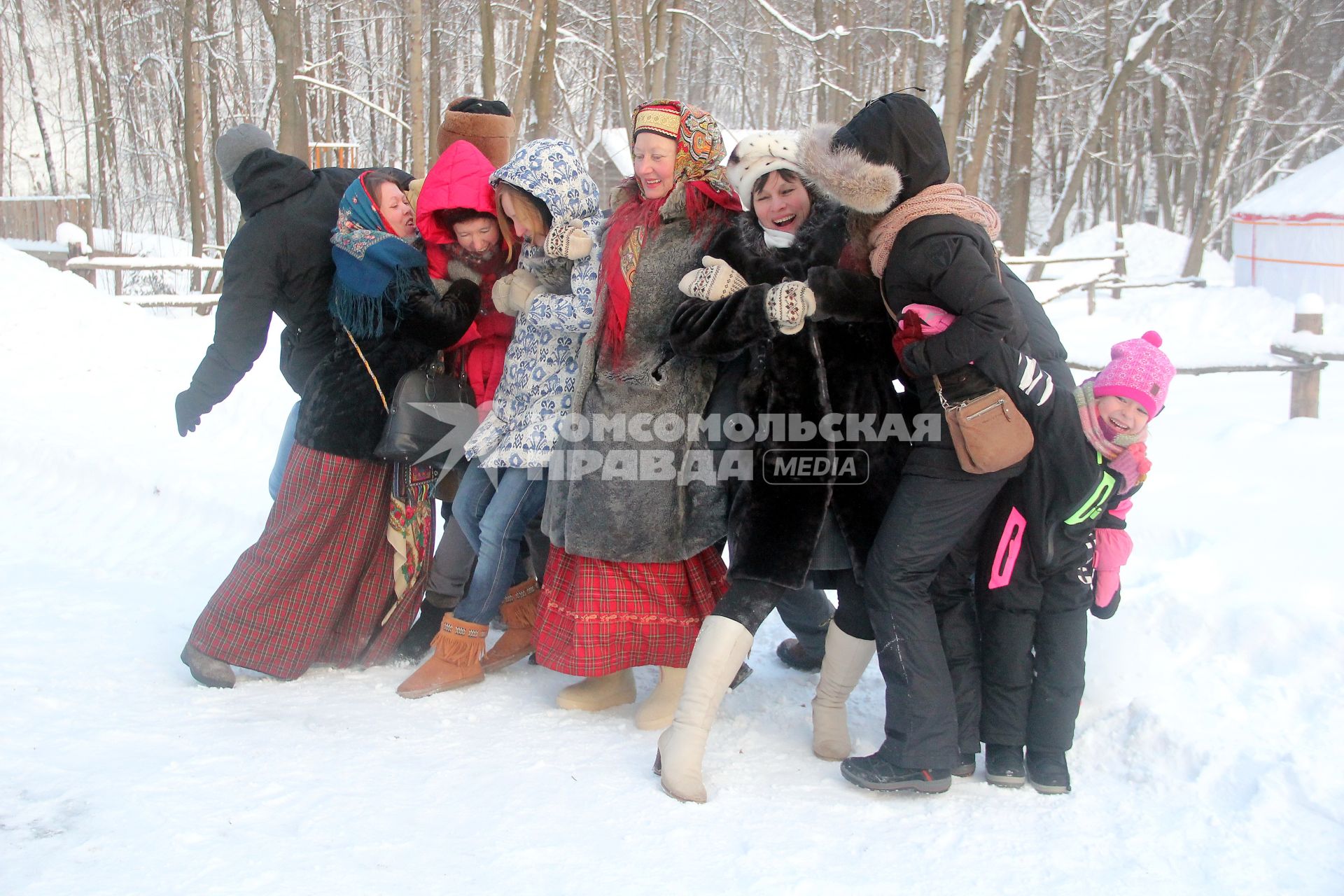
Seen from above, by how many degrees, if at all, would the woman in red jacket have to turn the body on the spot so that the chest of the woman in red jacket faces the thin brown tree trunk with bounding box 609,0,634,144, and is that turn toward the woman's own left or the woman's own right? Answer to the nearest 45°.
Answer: approximately 135° to the woman's own left

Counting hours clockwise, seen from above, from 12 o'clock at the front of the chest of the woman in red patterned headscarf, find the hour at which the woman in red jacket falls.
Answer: The woman in red jacket is roughly at 3 o'clock from the woman in red patterned headscarf.

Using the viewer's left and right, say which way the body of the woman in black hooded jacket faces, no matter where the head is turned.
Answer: facing to the left of the viewer

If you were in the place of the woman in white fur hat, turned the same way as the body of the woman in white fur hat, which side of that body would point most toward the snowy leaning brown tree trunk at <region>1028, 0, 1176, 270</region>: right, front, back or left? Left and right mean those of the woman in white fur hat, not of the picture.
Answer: back

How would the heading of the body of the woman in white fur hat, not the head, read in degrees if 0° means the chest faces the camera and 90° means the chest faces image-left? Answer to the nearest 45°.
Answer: approximately 0°
